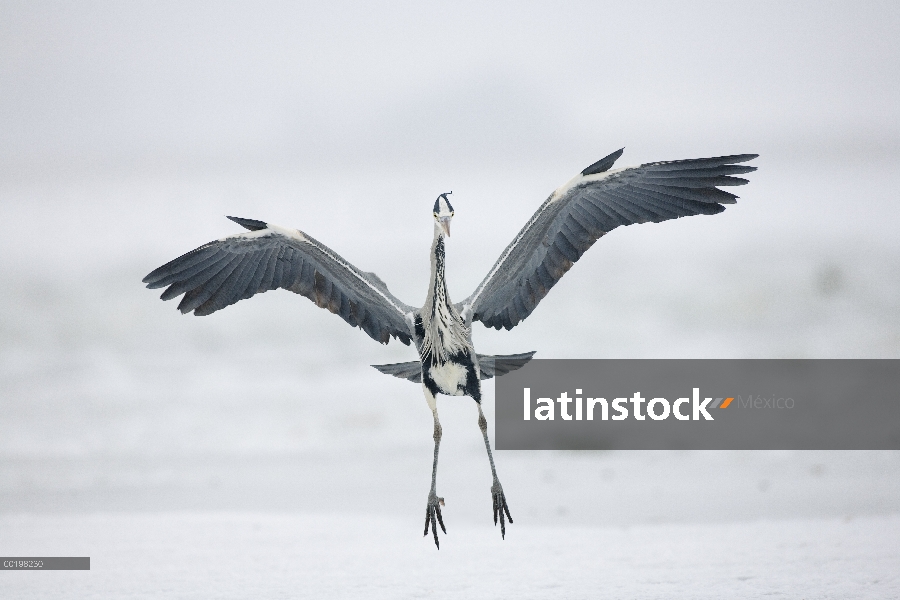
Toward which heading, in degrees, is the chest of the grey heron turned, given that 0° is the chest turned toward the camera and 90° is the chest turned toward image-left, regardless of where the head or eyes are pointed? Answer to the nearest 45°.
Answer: approximately 0°
